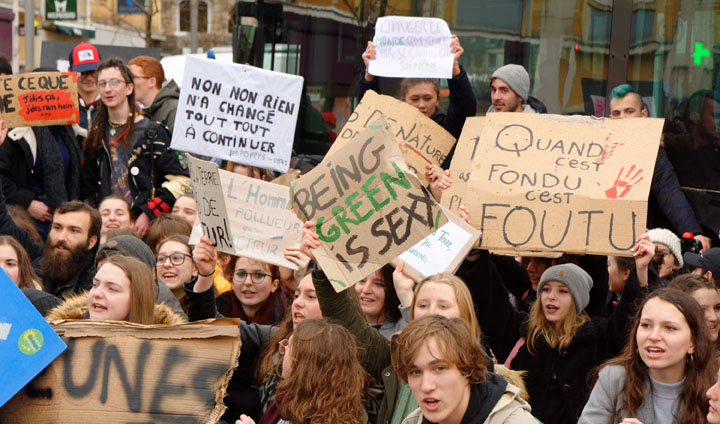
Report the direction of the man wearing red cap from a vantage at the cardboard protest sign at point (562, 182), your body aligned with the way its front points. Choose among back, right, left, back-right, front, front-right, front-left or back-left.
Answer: back-right

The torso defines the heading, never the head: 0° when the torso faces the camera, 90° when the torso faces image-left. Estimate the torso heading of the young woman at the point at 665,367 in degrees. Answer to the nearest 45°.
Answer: approximately 45°

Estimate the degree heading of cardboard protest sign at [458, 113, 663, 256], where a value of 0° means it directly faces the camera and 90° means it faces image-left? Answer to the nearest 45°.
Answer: approximately 0°

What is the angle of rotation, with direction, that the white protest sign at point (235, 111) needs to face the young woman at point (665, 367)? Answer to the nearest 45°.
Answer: approximately 45° to its left

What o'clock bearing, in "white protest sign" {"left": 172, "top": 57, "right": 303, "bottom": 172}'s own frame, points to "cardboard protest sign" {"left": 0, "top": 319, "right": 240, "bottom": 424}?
The cardboard protest sign is roughly at 12 o'clock from the white protest sign.

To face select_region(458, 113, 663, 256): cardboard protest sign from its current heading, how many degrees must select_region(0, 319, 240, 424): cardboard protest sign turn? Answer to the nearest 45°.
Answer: approximately 135° to its left

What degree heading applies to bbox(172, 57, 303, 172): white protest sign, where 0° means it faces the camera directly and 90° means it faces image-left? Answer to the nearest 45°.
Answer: approximately 0°

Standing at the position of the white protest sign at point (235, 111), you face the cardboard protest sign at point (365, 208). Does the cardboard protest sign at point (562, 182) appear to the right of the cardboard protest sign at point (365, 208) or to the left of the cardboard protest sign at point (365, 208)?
left

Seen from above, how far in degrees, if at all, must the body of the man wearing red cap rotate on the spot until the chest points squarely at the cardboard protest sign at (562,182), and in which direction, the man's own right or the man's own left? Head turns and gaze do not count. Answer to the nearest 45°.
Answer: approximately 45° to the man's own left

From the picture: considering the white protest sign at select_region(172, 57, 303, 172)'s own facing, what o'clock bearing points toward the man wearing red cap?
The man wearing red cap is roughly at 5 o'clock from the white protest sign.

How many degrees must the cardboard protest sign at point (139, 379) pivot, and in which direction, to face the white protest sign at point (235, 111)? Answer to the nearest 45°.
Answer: approximately 180°
